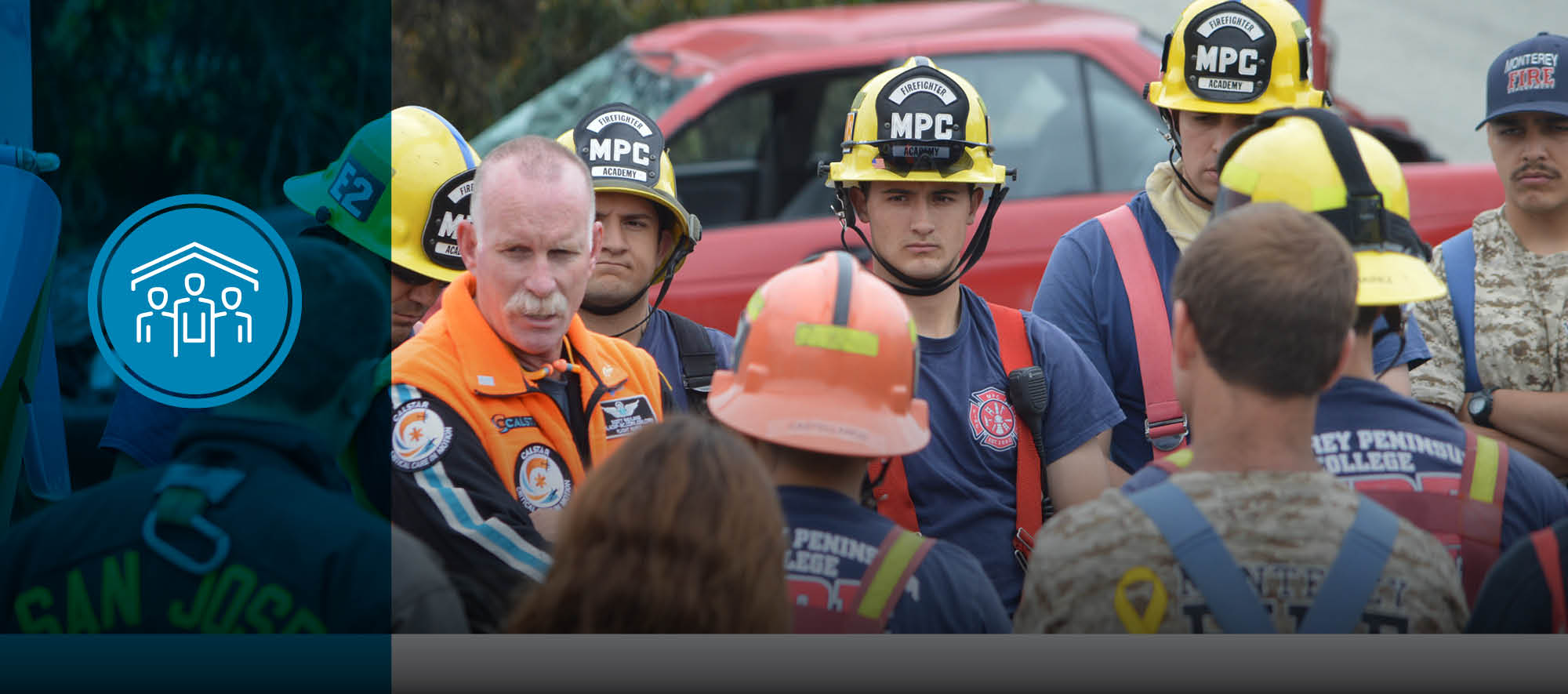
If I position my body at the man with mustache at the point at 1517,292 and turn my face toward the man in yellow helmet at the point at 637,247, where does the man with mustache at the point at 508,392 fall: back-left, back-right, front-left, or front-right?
front-left

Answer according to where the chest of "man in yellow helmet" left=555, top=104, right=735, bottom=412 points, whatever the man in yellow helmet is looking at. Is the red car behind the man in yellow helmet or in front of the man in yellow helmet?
behind

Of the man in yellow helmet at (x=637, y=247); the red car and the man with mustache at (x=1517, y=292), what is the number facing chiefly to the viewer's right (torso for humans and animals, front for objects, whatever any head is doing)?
0

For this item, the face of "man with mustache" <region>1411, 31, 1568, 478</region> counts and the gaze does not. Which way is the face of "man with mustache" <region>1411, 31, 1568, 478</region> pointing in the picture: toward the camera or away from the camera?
toward the camera

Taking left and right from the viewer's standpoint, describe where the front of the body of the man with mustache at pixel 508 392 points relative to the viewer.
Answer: facing the viewer and to the right of the viewer

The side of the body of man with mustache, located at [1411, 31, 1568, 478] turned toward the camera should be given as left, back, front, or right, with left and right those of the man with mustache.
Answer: front

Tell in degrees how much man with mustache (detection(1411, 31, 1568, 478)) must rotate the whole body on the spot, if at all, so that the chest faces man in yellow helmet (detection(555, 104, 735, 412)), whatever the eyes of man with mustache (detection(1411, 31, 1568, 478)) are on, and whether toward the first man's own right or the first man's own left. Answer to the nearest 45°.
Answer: approximately 45° to the first man's own right

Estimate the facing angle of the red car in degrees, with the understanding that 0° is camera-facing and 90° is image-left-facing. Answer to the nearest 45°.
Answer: approximately 45°

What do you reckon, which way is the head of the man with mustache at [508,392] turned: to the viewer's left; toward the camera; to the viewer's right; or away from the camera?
toward the camera

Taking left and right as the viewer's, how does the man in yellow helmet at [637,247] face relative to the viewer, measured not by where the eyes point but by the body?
facing the viewer and to the left of the viewer

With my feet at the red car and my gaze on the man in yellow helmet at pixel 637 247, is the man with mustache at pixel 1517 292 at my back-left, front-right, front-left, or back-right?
front-left

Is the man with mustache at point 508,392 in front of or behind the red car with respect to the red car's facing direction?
in front

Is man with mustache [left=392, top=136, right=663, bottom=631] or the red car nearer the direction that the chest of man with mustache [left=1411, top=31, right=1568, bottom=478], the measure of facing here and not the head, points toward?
the man with mustache

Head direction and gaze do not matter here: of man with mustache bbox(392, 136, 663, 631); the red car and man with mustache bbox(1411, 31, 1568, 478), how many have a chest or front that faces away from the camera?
0

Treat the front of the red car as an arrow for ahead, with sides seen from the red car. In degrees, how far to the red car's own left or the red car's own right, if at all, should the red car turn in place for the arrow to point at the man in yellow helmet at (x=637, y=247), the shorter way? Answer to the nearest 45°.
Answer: approximately 45° to the red car's own left
